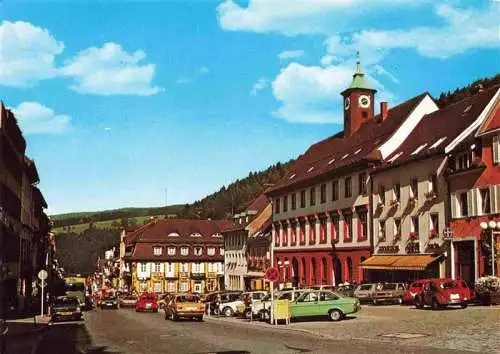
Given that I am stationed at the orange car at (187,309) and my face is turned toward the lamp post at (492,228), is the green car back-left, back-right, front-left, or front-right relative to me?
front-right

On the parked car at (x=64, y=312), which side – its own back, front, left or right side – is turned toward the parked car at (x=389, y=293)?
left

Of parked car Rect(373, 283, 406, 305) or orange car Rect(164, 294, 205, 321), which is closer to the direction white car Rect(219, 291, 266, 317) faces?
the orange car

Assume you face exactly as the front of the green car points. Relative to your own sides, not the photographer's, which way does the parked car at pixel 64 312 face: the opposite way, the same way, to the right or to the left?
to the left

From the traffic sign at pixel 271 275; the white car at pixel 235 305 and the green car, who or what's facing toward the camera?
the traffic sign

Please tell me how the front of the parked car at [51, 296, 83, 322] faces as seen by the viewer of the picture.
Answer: facing the viewer

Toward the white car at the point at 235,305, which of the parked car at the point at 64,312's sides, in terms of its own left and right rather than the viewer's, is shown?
left

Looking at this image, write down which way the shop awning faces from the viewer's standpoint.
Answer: facing the viewer and to the left of the viewer

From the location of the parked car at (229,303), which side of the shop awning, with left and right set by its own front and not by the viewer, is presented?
front

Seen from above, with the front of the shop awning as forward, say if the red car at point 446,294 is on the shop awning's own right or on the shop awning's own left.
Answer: on the shop awning's own left

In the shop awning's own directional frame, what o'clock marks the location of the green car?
The green car is roughly at 11 o'clock from the shop awning.

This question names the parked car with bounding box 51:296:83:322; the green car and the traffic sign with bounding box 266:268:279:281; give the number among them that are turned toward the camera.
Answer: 2

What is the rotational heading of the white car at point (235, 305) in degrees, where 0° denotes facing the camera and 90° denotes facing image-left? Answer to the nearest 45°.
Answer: approximately 90°

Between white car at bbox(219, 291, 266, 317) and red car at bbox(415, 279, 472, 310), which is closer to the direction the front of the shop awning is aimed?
the white car

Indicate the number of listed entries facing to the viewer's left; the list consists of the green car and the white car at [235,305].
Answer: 2
